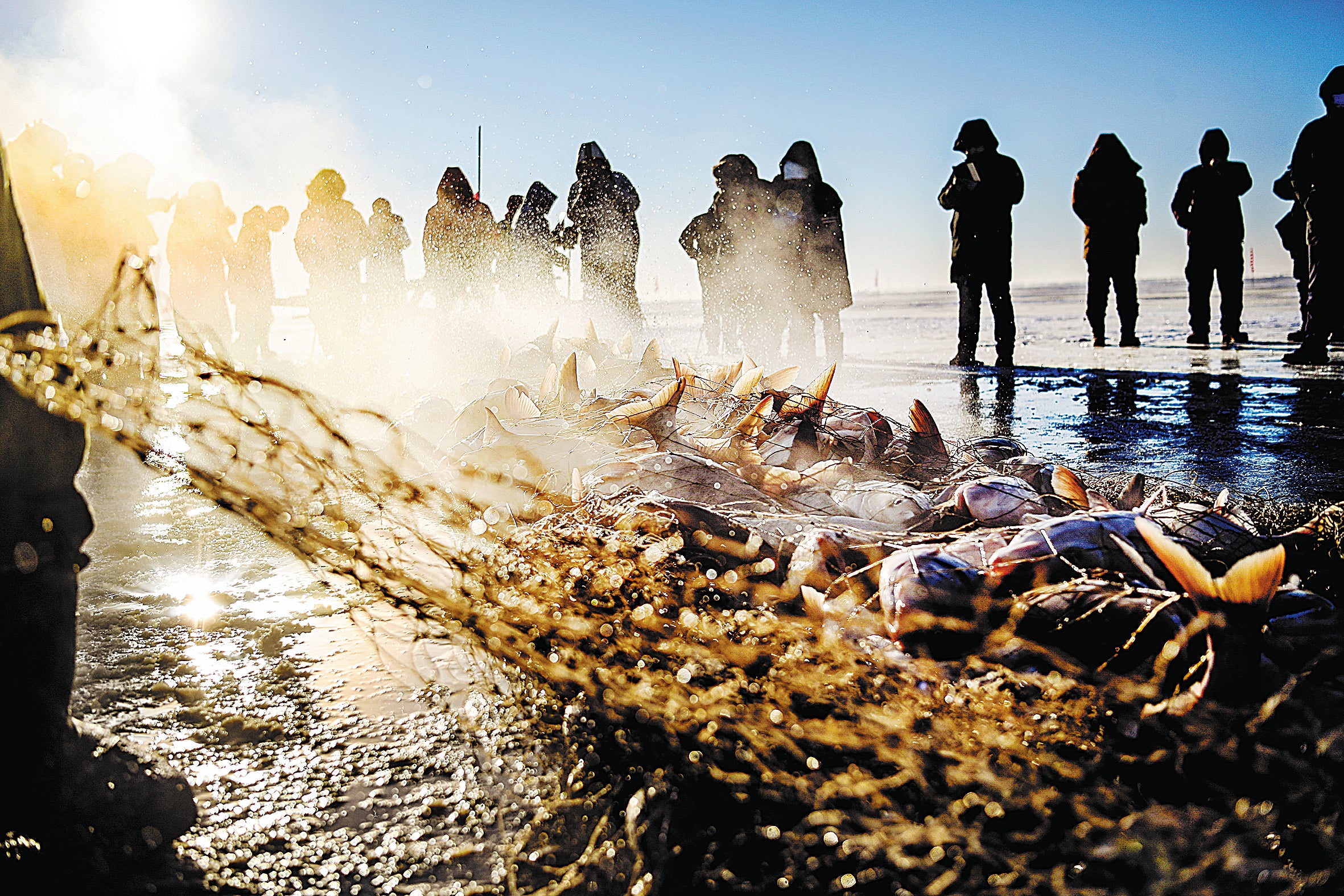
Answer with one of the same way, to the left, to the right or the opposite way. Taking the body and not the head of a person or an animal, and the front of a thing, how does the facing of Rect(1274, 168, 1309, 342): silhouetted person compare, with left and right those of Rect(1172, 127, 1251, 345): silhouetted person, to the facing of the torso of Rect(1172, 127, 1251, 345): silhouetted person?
to the right

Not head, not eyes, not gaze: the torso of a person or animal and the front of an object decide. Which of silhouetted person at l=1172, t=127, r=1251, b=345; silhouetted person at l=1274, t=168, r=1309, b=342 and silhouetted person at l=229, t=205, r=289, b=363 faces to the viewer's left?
silhouetted person at l=1274, t=168, r=1309, b=342

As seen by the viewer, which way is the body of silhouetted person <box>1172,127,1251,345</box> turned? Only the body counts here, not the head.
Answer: toward the camera

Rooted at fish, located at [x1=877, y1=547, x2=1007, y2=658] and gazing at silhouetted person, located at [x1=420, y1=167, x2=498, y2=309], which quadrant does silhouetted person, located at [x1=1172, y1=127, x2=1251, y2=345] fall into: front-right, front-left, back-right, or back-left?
front-right

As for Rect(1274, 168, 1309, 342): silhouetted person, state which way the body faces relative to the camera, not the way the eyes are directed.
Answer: to the viewer's left

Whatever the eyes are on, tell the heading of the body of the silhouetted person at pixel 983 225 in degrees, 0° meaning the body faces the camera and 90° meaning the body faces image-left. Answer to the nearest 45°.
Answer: approximately 45°

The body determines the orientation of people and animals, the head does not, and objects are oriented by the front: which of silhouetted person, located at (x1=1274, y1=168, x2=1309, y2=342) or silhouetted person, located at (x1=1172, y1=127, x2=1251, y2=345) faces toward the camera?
silhouetted person, located at (x1=1172, y1=127, x2=1251, y2=345)

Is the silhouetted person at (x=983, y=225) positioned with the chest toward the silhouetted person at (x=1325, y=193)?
no

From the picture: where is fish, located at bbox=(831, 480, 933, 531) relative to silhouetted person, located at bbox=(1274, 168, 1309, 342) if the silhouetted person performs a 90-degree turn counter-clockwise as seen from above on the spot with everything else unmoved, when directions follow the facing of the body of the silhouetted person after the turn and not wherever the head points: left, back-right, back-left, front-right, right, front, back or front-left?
front

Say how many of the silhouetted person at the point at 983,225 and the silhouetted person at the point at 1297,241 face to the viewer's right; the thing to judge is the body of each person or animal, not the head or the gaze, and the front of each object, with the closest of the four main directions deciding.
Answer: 0

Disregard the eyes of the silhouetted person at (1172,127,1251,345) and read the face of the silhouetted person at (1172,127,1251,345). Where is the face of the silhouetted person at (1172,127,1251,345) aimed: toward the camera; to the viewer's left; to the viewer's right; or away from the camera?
toward the camera
